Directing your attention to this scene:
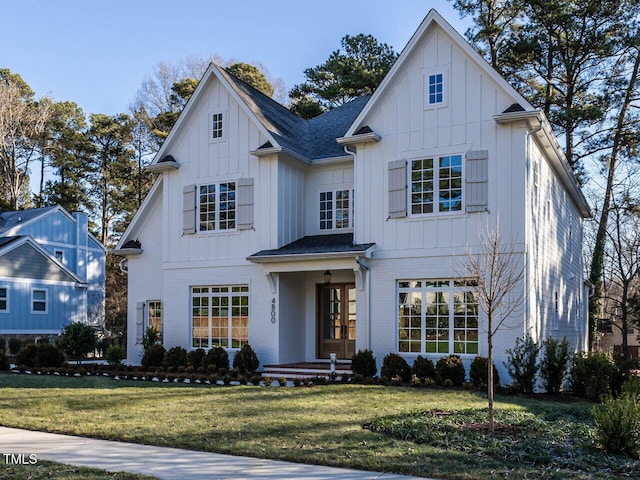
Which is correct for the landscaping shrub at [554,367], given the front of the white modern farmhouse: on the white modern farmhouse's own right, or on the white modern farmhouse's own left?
on the white modern farmhouse's own left

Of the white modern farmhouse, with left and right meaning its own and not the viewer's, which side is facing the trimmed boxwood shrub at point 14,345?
right

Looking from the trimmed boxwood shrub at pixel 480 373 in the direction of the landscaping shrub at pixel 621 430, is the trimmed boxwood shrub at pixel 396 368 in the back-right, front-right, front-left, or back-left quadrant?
back-right

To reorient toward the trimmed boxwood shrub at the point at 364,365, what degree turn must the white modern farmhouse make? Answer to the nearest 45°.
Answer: approximately 45° to its left

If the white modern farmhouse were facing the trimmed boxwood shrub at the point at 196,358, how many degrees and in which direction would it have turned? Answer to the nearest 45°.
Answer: approximately 45° to its right

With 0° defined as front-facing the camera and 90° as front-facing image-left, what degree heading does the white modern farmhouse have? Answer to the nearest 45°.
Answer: approximately 45°
